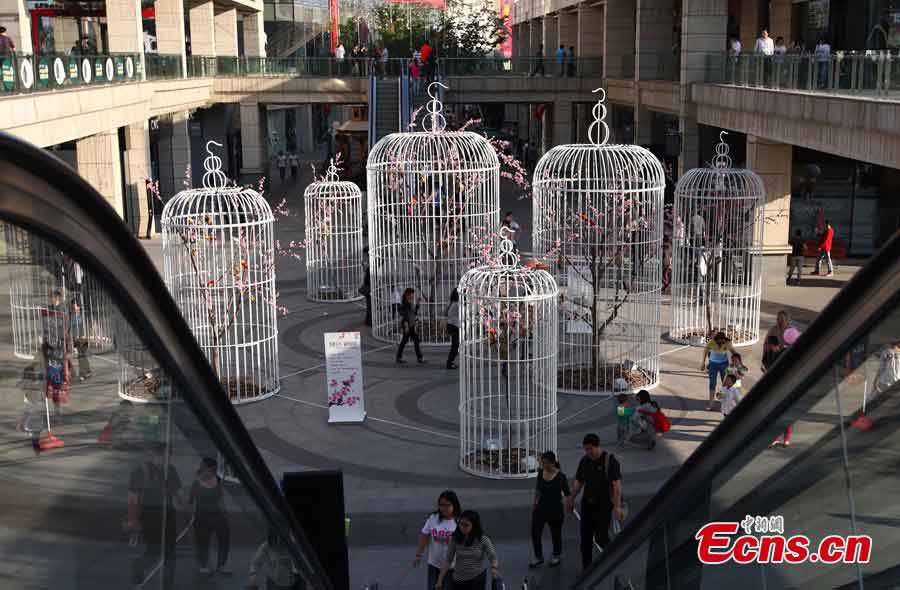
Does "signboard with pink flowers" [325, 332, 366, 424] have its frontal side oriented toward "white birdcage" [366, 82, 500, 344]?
no

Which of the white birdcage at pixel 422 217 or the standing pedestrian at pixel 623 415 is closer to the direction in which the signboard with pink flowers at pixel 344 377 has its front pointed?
the standing pedestrian

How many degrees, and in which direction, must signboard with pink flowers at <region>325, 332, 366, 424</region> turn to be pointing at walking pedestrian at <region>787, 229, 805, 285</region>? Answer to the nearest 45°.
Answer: approximately 135° to its left

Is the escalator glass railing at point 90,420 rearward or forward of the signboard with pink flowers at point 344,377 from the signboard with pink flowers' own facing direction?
forward

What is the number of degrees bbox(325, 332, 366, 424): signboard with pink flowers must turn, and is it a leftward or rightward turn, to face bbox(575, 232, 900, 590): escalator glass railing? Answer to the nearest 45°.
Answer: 0° — it already faces it

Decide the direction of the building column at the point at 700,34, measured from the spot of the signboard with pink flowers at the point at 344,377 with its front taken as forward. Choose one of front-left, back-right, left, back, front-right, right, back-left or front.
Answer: back-left

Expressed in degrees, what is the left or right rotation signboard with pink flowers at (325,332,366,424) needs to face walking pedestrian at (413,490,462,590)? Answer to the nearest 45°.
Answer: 0° — it already faces them

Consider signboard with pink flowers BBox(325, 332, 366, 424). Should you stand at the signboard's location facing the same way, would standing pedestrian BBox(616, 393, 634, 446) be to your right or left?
on your left

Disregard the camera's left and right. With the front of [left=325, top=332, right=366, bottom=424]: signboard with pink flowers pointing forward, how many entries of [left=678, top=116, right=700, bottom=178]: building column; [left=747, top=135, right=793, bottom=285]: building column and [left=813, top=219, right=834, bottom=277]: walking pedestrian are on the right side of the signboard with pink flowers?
0

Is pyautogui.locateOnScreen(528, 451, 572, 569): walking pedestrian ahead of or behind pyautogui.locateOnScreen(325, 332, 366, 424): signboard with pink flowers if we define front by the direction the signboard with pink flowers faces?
ahead

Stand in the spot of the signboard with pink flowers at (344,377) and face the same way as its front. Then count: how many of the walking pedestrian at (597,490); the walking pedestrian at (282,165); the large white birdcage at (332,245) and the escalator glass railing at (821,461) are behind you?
2

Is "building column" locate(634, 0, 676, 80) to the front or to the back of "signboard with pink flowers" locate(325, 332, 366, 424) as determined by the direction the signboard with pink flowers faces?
to the back

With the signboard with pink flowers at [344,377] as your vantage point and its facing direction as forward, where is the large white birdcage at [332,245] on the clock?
The large white birdcage is roughly at 6 o'clock from the signboard with pink flowers.

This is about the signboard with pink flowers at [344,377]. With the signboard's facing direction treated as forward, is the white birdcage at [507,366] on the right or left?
on its left

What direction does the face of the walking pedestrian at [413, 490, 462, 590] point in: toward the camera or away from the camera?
toward the camera

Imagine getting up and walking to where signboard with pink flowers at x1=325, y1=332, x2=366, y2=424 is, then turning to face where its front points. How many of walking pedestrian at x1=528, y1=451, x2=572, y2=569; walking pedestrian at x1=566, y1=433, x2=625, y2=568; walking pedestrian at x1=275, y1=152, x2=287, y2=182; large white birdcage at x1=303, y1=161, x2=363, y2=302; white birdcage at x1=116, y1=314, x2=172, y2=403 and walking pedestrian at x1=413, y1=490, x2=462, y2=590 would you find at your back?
2

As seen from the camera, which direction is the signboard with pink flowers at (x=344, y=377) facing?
toward the camera

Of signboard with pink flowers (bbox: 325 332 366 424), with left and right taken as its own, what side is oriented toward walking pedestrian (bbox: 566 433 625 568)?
front

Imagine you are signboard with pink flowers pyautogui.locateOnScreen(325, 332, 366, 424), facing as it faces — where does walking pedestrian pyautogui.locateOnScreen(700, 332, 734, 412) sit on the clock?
The walking pedestrian is roughly at 9 o'clock from the signboard with pink flowers.

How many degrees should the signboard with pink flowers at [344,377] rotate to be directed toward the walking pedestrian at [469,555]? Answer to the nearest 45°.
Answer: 0° — it already faces them
